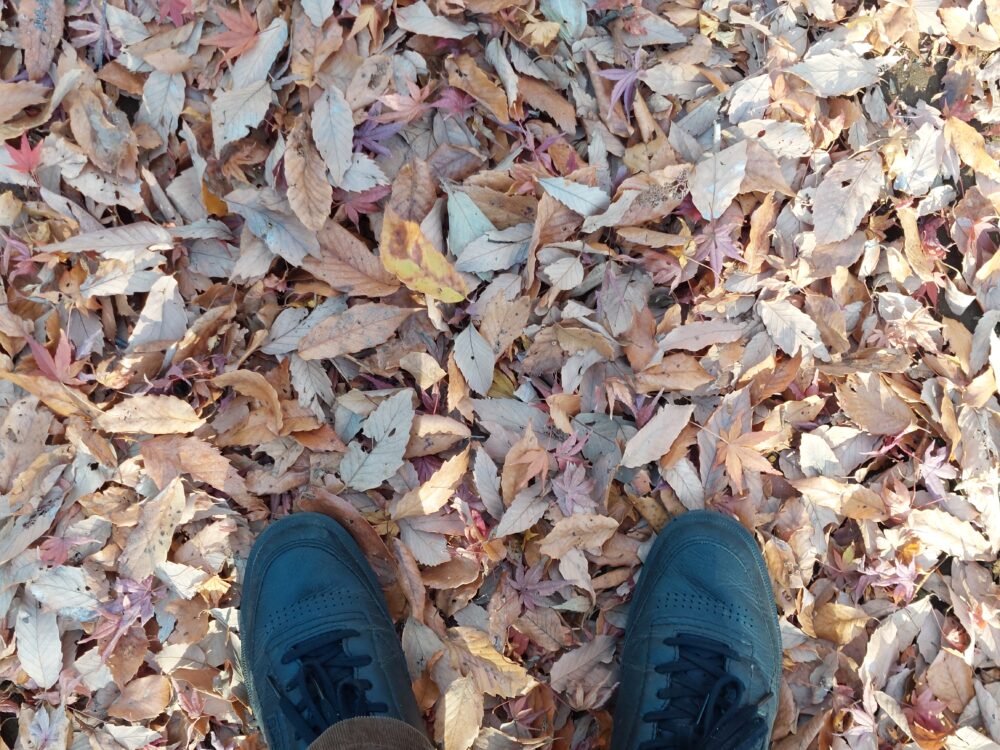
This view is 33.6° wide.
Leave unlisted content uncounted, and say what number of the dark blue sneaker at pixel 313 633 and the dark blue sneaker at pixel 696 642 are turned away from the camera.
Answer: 2

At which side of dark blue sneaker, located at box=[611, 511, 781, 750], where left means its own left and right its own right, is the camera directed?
back

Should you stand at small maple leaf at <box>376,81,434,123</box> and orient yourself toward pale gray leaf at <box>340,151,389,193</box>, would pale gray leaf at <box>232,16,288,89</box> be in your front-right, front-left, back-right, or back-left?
front-right

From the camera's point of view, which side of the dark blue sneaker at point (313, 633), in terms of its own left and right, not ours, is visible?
back

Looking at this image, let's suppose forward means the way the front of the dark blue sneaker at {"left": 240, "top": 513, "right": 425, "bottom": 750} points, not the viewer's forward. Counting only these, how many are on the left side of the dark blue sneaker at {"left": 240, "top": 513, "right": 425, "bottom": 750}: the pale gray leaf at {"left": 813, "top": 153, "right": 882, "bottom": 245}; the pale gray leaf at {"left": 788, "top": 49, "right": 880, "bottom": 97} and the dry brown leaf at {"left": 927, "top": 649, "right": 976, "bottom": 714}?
0

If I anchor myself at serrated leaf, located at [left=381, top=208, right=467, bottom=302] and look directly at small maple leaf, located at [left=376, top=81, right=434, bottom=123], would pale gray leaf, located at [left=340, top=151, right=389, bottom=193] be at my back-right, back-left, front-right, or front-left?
front-left

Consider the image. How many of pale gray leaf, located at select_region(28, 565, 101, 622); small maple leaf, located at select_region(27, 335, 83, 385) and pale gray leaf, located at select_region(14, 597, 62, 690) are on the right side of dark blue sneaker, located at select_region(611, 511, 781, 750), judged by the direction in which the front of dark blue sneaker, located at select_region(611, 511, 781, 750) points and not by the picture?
0
